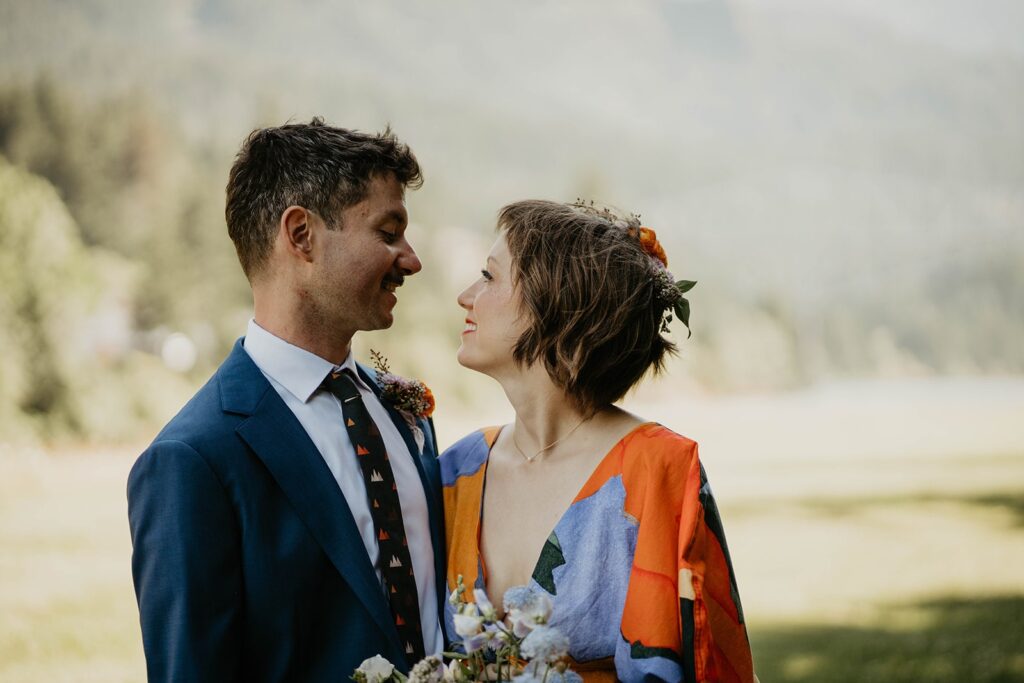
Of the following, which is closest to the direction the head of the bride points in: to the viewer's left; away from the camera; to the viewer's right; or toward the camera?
to the viewer's left

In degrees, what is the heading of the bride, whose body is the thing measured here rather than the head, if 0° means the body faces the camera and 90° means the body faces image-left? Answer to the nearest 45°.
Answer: approximately 45°

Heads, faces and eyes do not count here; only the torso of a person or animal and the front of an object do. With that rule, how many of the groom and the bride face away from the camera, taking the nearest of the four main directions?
0

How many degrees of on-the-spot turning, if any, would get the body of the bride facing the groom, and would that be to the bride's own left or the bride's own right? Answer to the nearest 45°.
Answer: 0° — they already face them

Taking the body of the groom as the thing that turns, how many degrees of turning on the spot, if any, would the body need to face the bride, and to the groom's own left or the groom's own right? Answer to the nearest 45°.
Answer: approximately 45° to the groom's own left

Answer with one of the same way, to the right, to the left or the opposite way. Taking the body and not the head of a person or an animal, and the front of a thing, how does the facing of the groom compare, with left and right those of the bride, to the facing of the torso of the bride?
to the left

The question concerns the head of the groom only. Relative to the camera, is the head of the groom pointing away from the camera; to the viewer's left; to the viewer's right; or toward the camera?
to the viewer's right

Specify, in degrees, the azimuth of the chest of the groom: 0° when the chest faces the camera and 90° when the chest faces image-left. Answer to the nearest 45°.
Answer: approximately 315°
